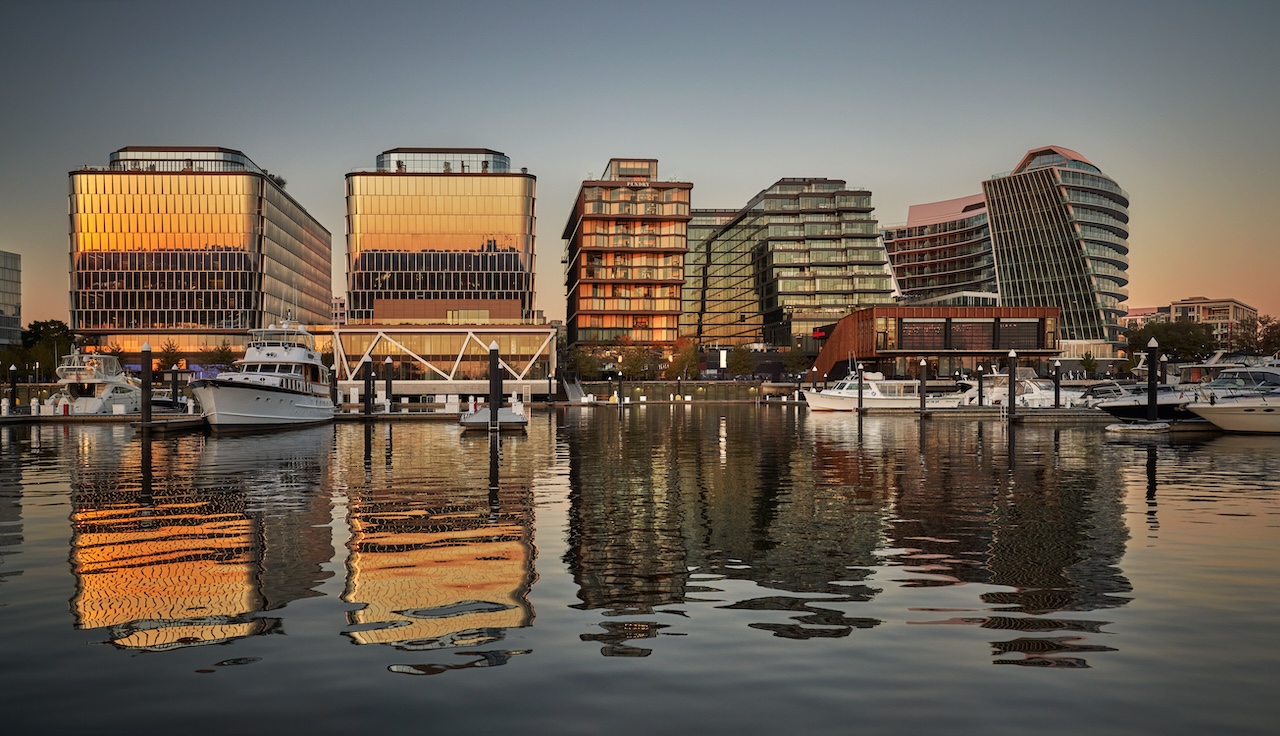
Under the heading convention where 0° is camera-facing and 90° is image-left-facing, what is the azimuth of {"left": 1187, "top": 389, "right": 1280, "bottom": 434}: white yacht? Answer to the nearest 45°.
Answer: approximately 90°
